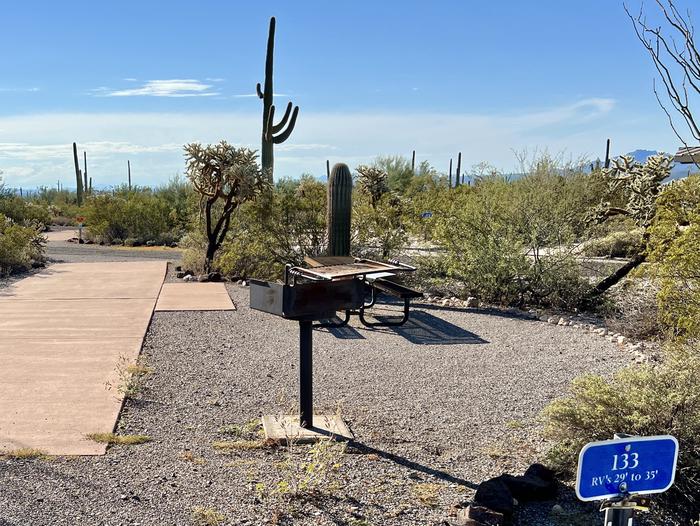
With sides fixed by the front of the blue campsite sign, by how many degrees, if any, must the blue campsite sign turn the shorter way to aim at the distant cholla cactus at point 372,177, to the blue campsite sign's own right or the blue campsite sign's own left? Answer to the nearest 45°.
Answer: approximately 135° to the blue campsite sign's own right

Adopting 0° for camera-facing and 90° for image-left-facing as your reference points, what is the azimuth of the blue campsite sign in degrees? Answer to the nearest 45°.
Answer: approximately 0°

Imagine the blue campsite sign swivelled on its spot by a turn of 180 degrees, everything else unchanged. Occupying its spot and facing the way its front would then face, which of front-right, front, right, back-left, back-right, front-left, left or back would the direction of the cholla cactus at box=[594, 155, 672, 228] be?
front

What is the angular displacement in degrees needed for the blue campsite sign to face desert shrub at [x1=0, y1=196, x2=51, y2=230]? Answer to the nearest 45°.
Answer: approximately 135° to its right

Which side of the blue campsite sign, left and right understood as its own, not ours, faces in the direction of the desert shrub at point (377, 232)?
back

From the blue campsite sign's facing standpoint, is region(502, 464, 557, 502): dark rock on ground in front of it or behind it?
behind

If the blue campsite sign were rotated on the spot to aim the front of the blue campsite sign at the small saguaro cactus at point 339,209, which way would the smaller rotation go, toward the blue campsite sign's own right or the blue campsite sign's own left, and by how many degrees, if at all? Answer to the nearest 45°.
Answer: approximately 135° to the blue campsite sign's own right

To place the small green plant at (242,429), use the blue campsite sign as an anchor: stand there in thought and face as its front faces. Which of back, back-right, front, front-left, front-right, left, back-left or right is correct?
back-right

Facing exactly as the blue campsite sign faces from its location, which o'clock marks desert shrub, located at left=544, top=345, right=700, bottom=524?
The desert shrub is roughly at 6 o'clock from the blue campsite sign.

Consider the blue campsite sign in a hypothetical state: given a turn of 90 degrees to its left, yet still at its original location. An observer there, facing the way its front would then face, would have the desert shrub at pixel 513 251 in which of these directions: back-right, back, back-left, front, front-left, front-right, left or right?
left

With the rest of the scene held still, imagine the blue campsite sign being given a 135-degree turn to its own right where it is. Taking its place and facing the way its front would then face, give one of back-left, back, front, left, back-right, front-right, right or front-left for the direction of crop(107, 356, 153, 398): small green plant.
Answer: front

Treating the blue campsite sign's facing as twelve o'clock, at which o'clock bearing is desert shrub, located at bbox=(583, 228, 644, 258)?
The desert shrub is roughly at 6 o'clock from the blue campsite sign.

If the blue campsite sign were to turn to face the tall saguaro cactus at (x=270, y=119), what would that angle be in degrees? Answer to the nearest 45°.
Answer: approximately 135° to its right

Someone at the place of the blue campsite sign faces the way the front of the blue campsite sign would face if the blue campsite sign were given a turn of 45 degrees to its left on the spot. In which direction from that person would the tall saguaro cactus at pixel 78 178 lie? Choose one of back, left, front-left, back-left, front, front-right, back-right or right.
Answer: back

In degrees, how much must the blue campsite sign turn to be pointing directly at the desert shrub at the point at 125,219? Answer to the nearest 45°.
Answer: approximately 135° to its right

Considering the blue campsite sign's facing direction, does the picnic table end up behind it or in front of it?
behind
